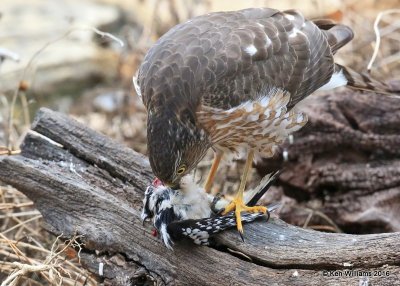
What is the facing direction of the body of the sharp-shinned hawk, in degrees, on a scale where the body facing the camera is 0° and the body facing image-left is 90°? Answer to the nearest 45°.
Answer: approximately 45°

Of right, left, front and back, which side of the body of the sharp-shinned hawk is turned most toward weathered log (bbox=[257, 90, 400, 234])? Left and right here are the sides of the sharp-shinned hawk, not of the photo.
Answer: back
